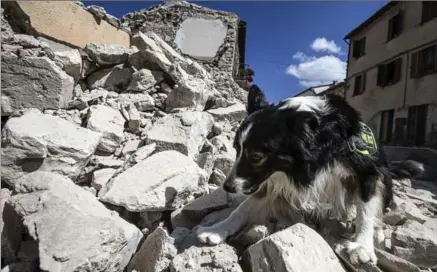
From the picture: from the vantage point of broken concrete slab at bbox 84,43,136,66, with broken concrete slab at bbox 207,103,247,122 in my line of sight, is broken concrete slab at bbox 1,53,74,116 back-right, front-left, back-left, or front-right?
back-right

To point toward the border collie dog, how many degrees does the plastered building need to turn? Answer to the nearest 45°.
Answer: approximately 45° to its left

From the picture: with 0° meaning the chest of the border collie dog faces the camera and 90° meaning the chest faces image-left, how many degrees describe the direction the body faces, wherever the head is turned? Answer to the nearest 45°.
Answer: approximately 45°

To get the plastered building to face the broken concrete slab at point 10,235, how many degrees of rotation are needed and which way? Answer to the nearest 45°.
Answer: approximately 45° to its left

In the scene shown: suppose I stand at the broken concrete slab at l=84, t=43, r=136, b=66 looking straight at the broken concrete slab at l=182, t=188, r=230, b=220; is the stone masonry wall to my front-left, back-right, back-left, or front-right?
back-left
